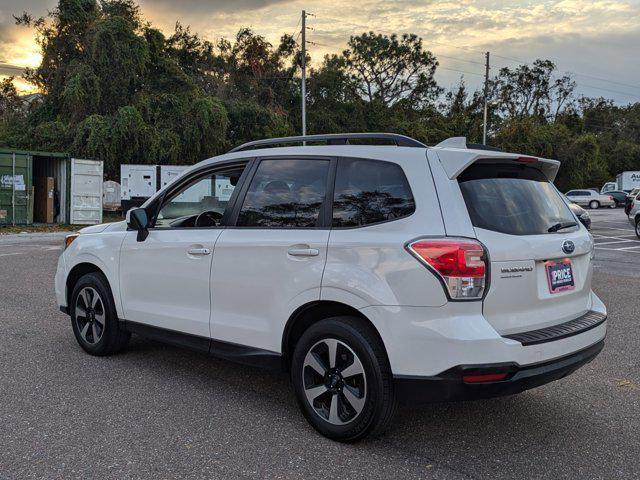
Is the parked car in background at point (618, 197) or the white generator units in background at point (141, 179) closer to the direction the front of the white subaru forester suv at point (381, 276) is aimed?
the white generator units in background

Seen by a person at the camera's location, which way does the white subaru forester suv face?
facing away from the viewer and to the left of the viewer

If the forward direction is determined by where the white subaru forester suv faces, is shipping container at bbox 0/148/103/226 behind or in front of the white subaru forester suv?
in front

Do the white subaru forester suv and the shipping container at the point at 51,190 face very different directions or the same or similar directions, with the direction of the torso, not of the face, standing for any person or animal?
very different directions

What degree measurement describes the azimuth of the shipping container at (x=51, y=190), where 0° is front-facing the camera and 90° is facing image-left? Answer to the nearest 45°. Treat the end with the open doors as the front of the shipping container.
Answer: approximately 0°

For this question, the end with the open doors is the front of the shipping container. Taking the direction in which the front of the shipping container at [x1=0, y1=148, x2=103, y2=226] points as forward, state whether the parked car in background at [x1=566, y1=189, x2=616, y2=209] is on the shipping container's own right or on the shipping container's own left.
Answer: on the shipping container's own left

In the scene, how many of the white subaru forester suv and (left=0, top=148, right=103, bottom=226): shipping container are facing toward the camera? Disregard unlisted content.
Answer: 1

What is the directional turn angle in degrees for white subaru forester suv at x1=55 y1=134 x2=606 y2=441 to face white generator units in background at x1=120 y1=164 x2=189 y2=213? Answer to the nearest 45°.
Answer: approximately 45° to its right

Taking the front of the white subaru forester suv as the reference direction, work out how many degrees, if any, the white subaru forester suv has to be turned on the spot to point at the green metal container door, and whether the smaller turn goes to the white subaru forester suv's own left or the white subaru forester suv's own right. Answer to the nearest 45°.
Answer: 0° — it already faces it

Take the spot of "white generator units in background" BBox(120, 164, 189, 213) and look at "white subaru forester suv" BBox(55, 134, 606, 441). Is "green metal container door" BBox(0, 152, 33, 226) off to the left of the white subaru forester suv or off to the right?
right
